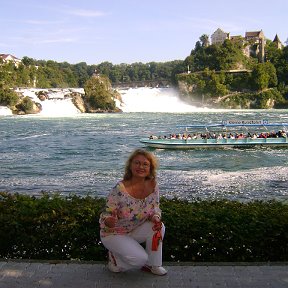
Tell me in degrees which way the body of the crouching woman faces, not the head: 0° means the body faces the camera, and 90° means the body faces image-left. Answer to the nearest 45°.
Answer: approximately 315°
